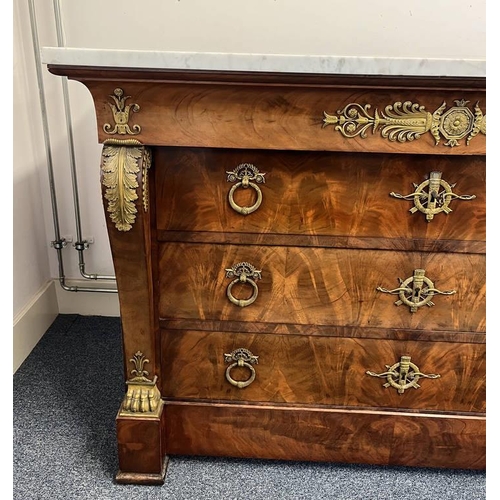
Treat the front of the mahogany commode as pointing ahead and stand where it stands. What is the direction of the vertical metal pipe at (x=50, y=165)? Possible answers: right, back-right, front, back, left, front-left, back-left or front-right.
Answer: back-right

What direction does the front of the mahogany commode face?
toward the camera

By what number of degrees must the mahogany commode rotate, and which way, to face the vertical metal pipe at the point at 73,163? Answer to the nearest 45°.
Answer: approximately 135° to its right
